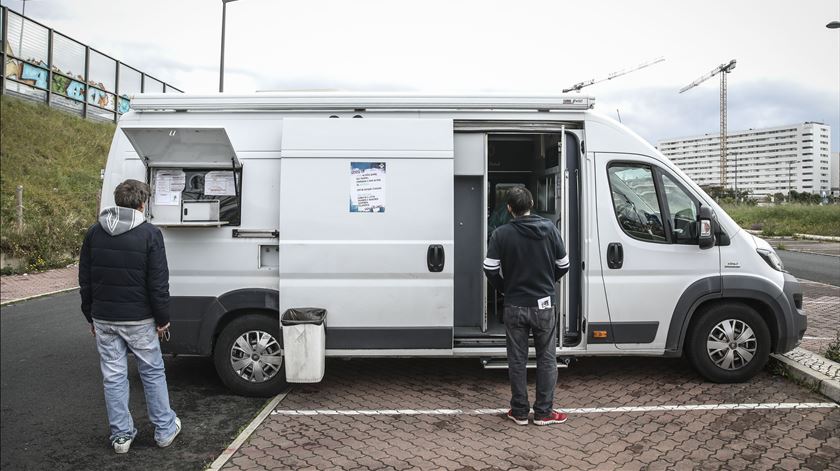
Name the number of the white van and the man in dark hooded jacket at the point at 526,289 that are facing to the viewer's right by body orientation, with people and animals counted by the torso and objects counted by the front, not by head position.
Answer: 1

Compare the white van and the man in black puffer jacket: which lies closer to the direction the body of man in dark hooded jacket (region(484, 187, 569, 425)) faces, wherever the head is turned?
the white van

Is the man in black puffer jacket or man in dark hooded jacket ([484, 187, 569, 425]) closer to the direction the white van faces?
the man in dark hooded jacket

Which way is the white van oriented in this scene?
to the viewer's right

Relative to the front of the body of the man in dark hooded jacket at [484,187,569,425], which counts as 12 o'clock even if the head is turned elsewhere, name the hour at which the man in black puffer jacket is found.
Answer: The man in black puffer jacket is roughly at 8 o'clock from the man in dark hooded jacket.

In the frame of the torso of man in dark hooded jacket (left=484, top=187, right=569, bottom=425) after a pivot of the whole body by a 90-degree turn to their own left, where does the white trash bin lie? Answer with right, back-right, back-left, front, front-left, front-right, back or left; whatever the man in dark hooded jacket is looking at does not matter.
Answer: front

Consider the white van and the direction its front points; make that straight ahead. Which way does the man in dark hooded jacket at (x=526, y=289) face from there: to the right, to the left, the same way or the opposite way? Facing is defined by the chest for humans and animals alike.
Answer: to the left

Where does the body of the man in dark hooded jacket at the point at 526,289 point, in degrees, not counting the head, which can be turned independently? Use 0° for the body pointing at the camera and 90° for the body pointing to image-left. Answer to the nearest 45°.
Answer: approximately 180°
